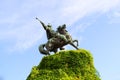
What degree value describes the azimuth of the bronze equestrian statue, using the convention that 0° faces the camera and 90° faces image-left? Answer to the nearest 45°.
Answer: approximately 270°
